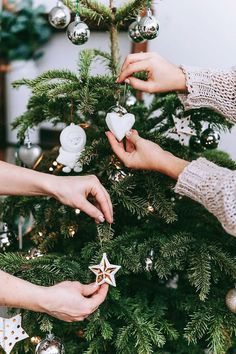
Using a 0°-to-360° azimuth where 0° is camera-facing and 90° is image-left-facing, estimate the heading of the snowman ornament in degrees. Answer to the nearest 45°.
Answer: approximately 315°
